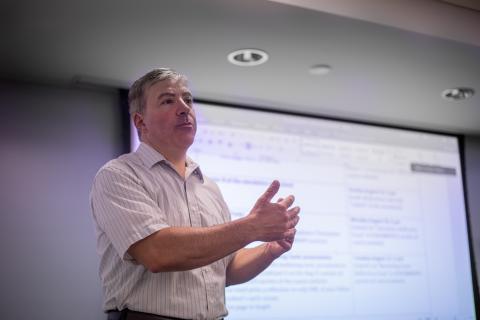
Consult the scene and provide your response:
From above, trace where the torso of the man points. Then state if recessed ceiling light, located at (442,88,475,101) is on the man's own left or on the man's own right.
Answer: on the man's own left

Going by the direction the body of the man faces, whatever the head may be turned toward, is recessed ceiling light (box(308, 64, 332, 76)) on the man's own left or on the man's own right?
on the man's own left

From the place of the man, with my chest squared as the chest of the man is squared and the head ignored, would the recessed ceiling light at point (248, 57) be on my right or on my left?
on my left

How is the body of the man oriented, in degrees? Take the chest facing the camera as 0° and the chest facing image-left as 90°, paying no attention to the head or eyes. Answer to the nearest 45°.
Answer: approximately 315°
